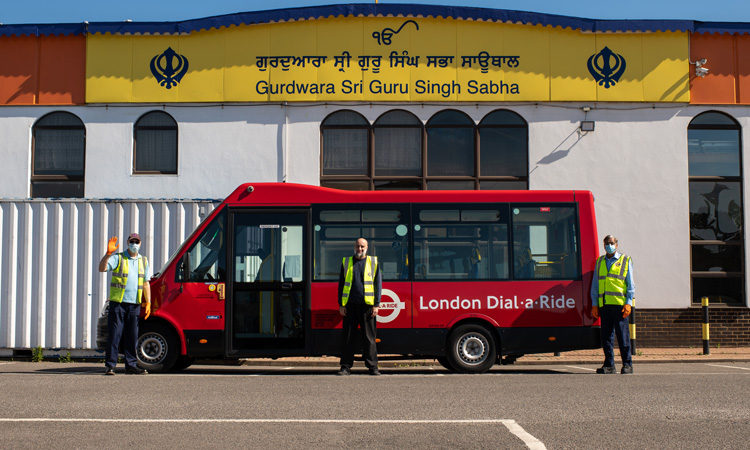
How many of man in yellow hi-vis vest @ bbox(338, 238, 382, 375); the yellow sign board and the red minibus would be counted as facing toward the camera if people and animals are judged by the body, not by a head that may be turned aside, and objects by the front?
2

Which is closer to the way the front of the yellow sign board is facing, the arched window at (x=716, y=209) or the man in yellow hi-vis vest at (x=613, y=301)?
the man in yellow hi-vis vest

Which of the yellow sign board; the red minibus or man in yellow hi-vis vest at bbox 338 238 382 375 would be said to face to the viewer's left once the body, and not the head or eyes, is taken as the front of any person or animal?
the red minibus

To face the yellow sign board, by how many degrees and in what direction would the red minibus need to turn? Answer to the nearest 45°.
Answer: approximately 90° to its right

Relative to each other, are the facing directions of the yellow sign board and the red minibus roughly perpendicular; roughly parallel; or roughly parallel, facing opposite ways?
roughly perpendicular

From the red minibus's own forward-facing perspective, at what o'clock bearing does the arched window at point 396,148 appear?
The arched window is roughly at 3 o'clock from the red minibus.

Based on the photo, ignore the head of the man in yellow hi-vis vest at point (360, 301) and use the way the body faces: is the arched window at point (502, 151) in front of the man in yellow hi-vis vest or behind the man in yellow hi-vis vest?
behind

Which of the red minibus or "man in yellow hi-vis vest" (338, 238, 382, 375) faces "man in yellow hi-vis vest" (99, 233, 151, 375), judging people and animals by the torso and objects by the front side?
the red minibus

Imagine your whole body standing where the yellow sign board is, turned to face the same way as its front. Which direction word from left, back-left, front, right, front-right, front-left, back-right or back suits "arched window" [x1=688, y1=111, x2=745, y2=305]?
left

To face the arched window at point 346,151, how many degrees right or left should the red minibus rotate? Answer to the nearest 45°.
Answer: approximately 90° to its right

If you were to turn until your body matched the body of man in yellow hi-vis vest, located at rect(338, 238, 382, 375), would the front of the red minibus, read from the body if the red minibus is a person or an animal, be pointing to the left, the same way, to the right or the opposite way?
to the right

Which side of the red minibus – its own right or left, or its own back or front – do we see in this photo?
left

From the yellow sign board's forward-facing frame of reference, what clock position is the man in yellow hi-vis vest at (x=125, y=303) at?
The man in yellow hi-vis vest is roughly at 1 o'clock from the yellow sign board.

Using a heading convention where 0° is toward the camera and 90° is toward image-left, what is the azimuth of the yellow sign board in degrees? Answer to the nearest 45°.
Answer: approximately 0°
